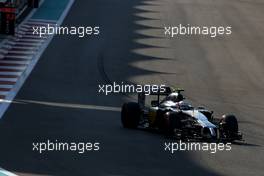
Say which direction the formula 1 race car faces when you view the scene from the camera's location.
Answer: facing the viewer and to the right of the viewer
